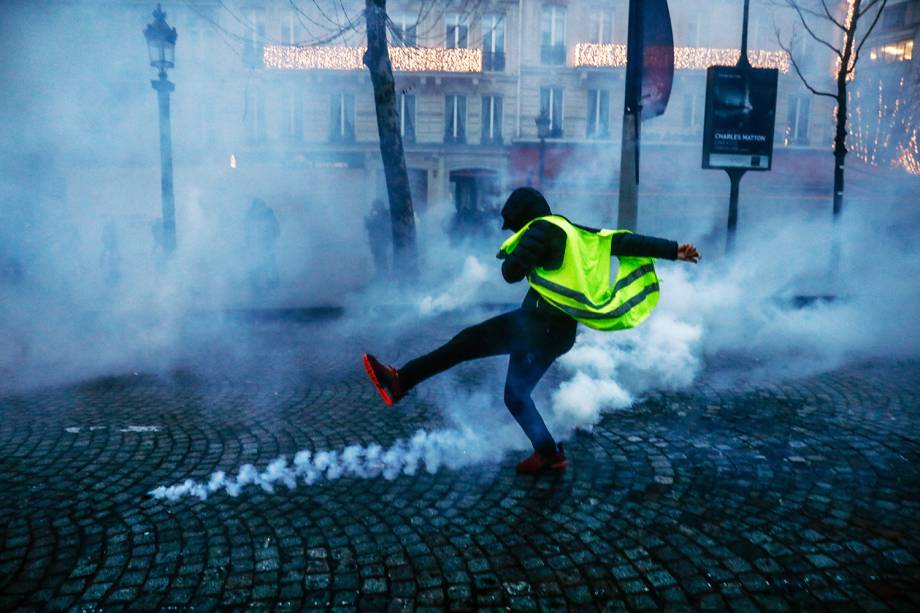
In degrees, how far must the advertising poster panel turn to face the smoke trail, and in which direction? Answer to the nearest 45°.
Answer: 0° — it already faces it

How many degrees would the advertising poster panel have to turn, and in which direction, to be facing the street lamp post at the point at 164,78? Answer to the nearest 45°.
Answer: approximately 90° to its right

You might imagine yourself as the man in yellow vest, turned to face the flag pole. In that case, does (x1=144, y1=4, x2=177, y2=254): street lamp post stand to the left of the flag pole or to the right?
left

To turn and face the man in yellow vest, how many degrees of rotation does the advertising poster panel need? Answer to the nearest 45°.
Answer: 0° — it already faces them

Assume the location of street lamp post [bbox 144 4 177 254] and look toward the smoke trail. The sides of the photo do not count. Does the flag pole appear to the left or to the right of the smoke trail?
left
